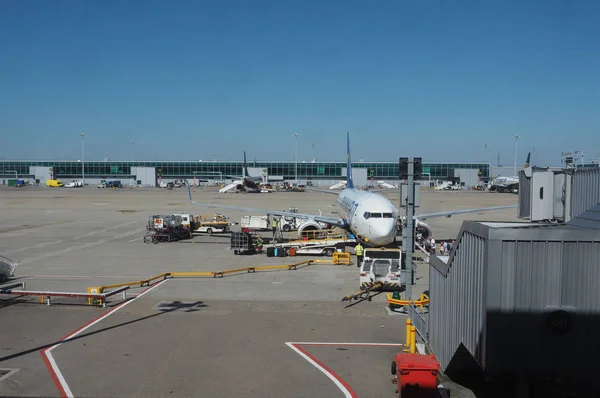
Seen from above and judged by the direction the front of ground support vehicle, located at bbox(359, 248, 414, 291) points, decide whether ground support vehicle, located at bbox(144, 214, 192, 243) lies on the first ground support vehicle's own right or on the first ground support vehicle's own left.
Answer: on the first ground support vehicle's own left

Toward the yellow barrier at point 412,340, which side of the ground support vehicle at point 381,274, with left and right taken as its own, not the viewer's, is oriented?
back

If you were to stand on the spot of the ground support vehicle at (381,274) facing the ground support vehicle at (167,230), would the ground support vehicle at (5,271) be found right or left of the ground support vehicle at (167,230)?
left

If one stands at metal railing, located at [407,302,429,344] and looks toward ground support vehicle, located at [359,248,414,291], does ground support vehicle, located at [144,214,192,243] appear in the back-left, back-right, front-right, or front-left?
front-left

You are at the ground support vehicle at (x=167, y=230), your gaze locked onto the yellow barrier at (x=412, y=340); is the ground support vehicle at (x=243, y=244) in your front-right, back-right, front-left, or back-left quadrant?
front-left

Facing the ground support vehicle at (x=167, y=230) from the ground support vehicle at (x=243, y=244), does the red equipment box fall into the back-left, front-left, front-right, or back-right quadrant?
back-left

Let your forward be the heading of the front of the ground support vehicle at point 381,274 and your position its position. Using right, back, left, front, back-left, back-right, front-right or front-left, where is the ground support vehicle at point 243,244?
front-left

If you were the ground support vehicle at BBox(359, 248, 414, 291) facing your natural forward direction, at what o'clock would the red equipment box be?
The red equipment box is roughly at 6 o'clock from the ground support vehicle.

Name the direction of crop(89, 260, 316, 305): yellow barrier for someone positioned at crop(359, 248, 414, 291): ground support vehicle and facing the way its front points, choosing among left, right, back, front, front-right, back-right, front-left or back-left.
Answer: left
